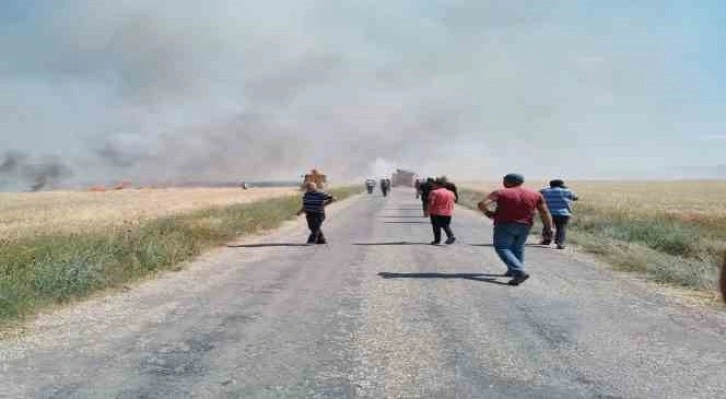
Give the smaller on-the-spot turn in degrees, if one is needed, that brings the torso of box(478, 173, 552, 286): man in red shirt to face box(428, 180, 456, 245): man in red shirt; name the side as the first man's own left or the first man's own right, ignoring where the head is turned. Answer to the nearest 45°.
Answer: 0° — they already face them

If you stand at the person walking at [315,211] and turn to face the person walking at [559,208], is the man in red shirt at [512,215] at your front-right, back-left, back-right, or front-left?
front-right

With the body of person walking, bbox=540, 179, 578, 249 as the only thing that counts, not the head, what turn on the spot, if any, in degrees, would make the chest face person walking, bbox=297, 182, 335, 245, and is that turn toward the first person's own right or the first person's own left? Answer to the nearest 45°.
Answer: approximately 90° to the first person's own left

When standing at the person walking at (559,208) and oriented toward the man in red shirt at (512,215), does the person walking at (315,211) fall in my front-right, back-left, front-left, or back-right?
front-right

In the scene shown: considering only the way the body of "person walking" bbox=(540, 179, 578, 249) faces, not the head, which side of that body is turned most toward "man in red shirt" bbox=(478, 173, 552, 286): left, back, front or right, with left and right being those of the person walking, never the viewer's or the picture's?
back

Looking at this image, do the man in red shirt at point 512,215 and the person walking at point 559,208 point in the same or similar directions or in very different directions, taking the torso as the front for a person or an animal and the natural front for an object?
same or similar directions

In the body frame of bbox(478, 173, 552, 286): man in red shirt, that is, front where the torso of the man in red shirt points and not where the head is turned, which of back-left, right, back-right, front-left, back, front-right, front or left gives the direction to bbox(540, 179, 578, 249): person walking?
front

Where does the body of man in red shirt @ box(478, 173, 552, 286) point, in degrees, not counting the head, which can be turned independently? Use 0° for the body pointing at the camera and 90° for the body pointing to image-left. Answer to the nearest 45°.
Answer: approximately 180°

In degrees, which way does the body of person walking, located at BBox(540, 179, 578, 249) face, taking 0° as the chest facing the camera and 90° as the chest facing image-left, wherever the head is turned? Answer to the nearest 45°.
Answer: approximately 180°

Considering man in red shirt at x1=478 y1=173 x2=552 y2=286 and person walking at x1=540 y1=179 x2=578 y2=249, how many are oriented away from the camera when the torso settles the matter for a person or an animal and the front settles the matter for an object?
2
